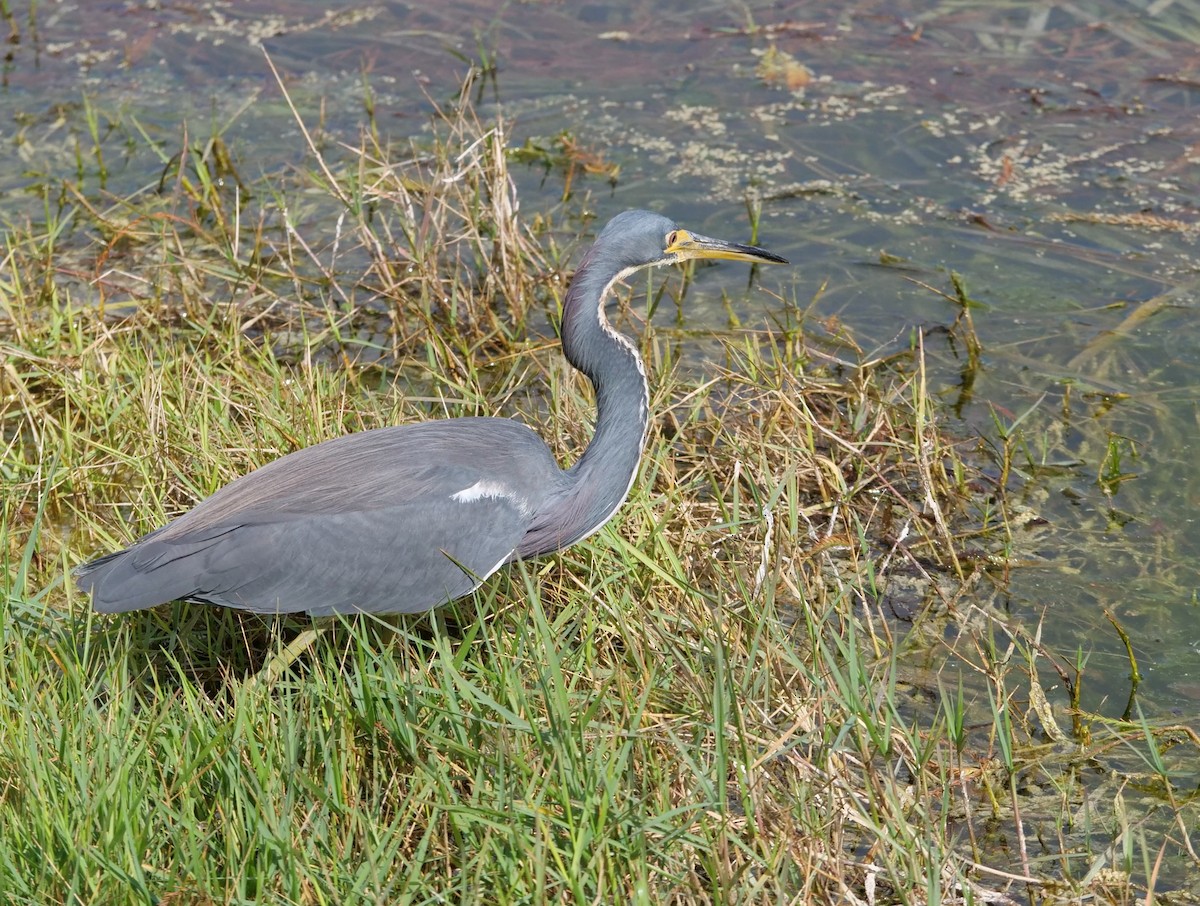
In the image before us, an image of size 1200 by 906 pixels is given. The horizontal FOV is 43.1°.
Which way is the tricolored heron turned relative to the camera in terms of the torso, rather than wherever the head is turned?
to the viewer's right
